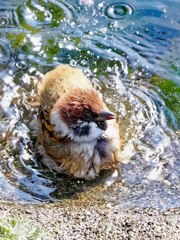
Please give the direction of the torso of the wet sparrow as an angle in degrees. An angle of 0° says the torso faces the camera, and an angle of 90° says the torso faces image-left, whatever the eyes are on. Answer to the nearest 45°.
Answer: approximately 315°

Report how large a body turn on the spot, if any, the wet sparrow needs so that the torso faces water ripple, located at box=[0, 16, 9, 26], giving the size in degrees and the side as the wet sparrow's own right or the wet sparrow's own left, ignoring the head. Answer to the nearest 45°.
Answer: approximately 180°
